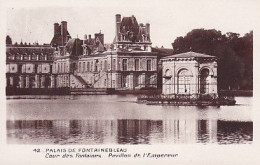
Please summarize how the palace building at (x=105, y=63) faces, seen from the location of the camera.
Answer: facing the viewer

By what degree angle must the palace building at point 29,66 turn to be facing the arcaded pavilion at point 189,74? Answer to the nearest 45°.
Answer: approximately 90° to its left
